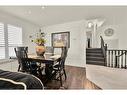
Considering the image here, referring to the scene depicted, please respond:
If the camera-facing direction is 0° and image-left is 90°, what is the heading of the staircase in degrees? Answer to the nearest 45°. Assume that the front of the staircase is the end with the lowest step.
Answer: approximately 0°

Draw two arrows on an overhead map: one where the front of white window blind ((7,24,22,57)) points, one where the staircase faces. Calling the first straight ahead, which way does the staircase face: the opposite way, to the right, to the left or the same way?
to the right

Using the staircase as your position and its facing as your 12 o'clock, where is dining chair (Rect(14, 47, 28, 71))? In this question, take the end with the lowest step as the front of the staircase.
The dining chair is roughly at 2 o'clock from the staircase.

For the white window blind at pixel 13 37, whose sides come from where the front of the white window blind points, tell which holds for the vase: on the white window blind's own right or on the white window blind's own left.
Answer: on the white window blind's own left

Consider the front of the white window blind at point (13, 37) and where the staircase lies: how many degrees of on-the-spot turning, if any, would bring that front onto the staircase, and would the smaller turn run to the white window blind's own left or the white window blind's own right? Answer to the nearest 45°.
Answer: approximately 45° to the white window blind's own left

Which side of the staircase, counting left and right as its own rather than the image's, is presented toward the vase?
right

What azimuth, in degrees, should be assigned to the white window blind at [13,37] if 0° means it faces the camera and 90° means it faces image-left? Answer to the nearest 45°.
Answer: approximately 315°

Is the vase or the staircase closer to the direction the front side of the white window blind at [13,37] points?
the staircase
